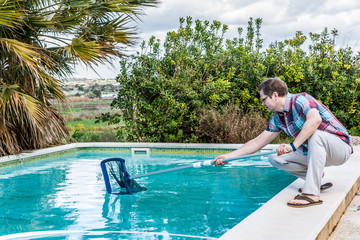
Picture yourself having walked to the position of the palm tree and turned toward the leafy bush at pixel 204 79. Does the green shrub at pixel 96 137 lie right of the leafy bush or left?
left

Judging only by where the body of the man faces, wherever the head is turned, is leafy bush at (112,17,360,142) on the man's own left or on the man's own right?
on the man's own right

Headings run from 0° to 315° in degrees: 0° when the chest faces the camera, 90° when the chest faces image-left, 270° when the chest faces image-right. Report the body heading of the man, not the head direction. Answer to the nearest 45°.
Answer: approximately 90°

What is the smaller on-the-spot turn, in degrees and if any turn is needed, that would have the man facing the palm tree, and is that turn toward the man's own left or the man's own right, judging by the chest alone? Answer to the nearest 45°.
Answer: approximately 45° to the man's own right

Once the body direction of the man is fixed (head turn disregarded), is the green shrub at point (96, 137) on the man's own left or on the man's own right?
on the man's own right

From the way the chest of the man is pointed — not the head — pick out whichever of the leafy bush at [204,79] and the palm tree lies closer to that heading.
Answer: the palm tree
